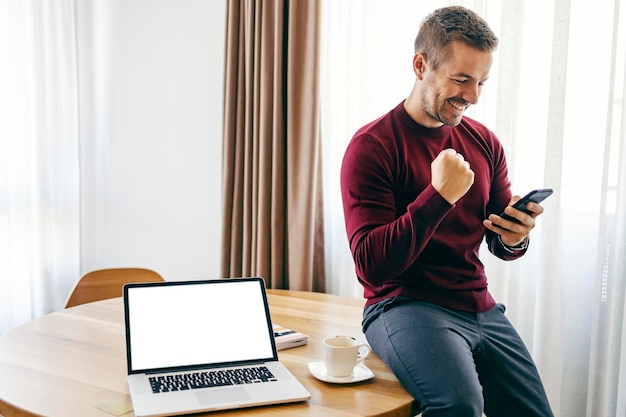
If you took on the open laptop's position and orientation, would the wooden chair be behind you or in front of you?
behind

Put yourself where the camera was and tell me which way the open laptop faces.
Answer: facing the viewer

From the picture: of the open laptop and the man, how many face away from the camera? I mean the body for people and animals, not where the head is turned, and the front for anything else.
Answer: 0

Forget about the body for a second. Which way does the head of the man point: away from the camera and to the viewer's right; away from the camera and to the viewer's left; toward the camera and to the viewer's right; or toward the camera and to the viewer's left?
toward the camera and to the viewer's right
